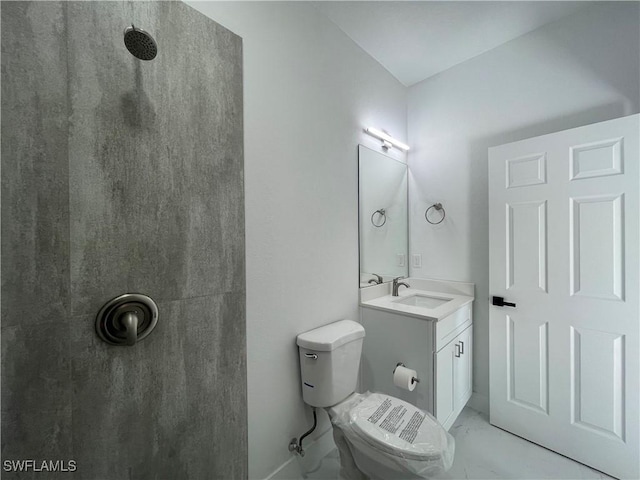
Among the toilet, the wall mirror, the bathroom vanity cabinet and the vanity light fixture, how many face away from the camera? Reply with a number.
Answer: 0

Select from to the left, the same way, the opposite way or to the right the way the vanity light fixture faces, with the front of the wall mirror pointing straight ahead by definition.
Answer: the same way

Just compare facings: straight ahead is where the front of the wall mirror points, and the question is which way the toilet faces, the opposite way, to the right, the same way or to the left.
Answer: the same way

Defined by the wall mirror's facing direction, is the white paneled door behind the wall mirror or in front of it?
in front

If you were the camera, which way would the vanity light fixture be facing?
facing the viewer and to the right of the viewer

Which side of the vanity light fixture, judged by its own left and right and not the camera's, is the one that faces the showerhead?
right

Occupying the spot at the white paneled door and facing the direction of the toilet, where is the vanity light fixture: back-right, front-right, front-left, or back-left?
front-right

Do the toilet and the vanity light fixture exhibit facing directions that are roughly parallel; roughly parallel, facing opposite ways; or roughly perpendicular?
roughly parallel

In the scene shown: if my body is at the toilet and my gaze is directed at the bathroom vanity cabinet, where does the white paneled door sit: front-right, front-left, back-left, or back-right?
front-right

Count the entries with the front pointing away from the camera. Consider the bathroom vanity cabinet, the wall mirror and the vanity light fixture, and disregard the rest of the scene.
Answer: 0

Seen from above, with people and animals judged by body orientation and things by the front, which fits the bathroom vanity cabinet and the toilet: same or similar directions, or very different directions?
same or similar directions
